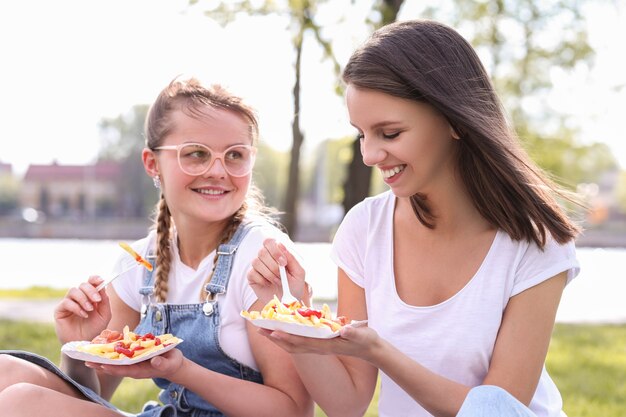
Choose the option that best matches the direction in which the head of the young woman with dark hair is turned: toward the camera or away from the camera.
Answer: toward the camera

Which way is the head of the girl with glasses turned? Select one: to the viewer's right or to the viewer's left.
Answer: to the viewer's right

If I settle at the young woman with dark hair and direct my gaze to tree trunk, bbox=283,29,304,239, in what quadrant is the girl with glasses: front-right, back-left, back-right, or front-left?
front-left

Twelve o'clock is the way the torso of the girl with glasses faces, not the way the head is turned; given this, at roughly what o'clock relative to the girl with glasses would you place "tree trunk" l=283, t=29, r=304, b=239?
The tree trunk is roughly at 5 o'clock from the girl with glasses.

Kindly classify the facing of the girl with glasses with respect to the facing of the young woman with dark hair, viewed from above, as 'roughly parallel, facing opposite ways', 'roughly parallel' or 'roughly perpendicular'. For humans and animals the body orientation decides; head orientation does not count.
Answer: roughly parallel

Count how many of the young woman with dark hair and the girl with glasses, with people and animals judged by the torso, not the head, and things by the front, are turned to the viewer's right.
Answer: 0

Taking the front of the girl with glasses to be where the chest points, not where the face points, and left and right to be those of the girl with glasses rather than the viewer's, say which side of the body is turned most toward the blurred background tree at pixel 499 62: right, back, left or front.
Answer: back

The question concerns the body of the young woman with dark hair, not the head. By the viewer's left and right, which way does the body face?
facing the viewer and to the left of the viewer

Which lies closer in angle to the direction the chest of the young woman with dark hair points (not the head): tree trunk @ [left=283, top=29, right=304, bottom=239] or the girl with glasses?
the girl with glasses

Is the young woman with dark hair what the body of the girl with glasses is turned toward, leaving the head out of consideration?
no

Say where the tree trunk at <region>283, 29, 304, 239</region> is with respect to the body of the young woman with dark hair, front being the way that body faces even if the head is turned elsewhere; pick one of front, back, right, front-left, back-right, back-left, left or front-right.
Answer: back-right

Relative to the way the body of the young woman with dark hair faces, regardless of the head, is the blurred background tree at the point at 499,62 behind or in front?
behind
